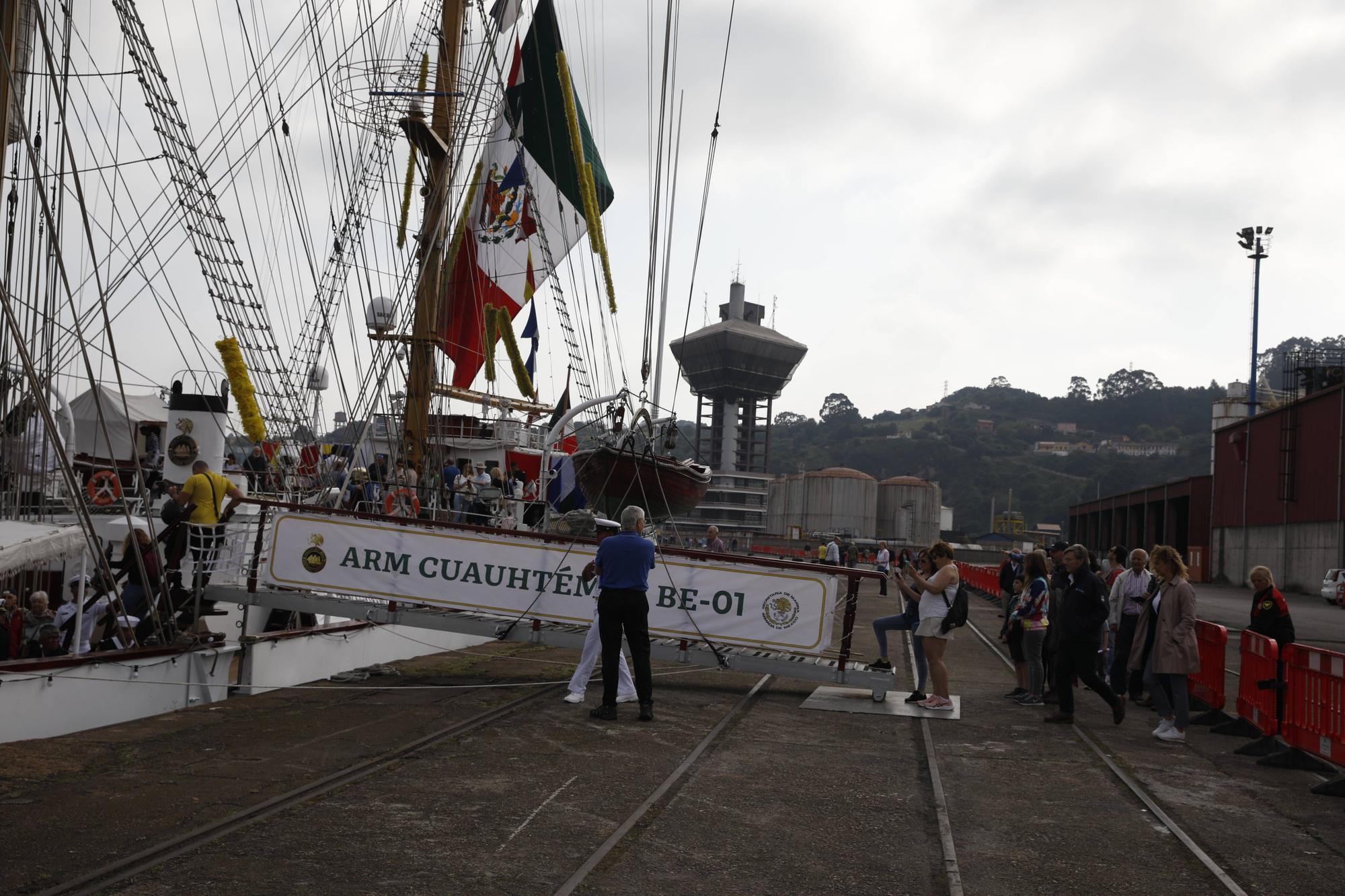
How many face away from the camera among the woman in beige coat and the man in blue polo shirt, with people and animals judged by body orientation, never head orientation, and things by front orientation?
1

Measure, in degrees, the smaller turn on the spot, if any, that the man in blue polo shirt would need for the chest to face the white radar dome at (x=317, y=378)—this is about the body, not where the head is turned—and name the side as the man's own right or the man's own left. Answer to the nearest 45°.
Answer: approximately 45° to the man's own left

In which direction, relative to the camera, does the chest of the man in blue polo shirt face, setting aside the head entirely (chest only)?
away from the camera

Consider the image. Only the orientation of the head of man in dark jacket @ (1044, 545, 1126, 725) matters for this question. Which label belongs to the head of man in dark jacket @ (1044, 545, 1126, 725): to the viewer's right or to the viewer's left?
to the viewer's left

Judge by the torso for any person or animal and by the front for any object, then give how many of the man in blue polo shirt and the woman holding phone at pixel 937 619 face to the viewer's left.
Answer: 1

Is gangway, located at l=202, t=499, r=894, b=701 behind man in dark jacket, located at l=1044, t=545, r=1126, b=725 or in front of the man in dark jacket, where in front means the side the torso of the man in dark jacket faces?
in front

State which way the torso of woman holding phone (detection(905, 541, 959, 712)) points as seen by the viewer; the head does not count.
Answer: to the viewer's left

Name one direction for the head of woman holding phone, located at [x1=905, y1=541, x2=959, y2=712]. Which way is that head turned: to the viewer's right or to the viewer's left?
to the viewer's left

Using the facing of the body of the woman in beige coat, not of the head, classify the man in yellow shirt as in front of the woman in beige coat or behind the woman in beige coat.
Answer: in front

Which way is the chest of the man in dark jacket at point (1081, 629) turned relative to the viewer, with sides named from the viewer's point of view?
facing to the left of the viewer

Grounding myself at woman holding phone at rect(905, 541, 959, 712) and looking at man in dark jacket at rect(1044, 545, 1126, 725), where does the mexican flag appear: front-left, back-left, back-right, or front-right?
back-left

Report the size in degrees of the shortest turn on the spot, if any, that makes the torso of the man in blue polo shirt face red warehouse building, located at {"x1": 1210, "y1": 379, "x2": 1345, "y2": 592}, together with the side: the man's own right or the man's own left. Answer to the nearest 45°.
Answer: approximately 45° to the man's own right

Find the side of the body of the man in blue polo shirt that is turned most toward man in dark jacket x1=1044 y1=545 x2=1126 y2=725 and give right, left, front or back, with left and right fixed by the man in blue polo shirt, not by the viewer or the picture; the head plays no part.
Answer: right
